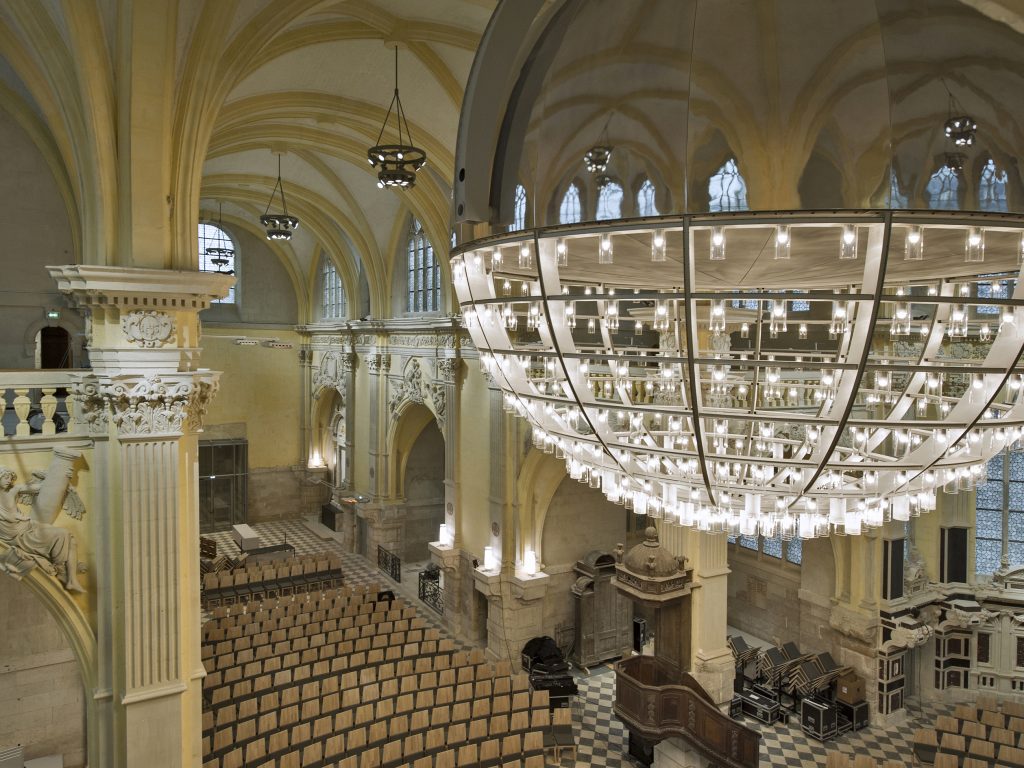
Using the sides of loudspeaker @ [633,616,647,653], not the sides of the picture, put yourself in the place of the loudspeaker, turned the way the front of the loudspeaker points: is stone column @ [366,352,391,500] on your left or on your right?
on your right

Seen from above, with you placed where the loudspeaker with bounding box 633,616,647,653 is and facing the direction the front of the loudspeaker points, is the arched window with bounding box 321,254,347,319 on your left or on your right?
on your right

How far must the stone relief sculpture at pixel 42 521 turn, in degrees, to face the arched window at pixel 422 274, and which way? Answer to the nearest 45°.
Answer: approximately 135° to its left
